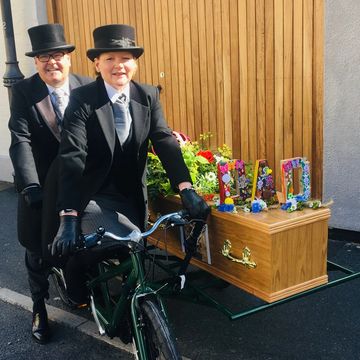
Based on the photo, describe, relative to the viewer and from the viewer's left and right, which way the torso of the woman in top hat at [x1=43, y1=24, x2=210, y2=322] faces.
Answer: facing the viewer and to the right of the viewer

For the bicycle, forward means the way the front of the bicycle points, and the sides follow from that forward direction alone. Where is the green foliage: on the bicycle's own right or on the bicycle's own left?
on the bicycle's own left

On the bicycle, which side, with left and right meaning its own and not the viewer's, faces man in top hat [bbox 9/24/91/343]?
back

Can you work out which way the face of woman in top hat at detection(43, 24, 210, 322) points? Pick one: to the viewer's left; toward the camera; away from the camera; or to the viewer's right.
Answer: toward the camera

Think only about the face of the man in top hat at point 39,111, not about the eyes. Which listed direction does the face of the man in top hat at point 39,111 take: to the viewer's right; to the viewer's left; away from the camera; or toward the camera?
toward the camera
